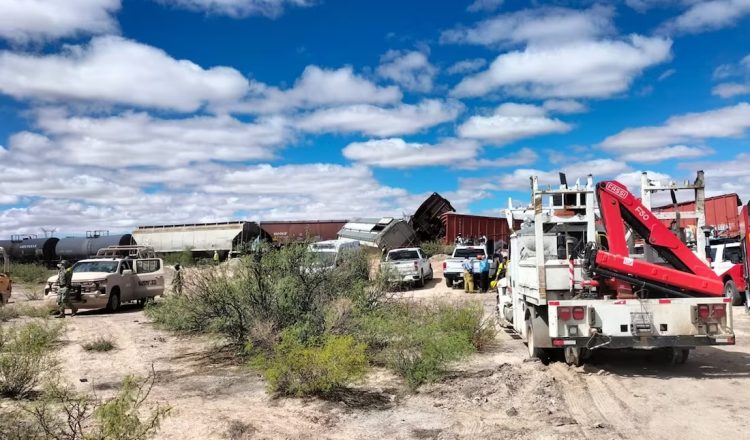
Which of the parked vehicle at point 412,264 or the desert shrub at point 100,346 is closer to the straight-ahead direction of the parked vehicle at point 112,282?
the desert shrub

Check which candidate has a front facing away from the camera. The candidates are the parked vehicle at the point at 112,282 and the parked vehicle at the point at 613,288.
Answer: the parked vehicle at the point at 613,288

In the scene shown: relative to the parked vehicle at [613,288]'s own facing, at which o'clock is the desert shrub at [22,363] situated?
The desert shrub is roughly at 8 o'clock from the parked vehicle.

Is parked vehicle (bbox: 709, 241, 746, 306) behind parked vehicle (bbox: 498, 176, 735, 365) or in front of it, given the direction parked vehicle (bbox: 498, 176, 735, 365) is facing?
in front

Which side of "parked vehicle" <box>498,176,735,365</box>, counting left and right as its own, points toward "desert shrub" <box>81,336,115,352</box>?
left

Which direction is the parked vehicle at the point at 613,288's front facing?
away from the camera

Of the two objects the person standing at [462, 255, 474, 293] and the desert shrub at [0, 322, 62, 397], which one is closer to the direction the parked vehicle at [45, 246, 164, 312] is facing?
the desert shrub

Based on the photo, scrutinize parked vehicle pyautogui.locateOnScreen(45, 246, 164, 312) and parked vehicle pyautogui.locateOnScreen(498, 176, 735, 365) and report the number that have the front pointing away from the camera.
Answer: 1

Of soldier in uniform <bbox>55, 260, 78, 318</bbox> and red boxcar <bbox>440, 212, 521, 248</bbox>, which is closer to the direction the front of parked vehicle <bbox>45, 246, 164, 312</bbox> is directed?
the soldier in uniform

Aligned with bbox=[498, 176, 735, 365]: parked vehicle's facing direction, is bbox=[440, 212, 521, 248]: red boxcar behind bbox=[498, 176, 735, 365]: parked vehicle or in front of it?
in front
